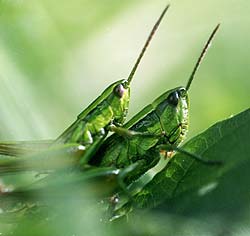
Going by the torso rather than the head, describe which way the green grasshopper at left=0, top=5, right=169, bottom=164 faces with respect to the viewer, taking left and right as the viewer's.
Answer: facing to the right of the viewer

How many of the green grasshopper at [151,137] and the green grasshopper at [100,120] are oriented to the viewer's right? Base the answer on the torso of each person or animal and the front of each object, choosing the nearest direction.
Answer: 2

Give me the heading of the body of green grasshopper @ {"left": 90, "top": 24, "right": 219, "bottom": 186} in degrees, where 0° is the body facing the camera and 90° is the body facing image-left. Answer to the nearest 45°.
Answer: approximately 270°
